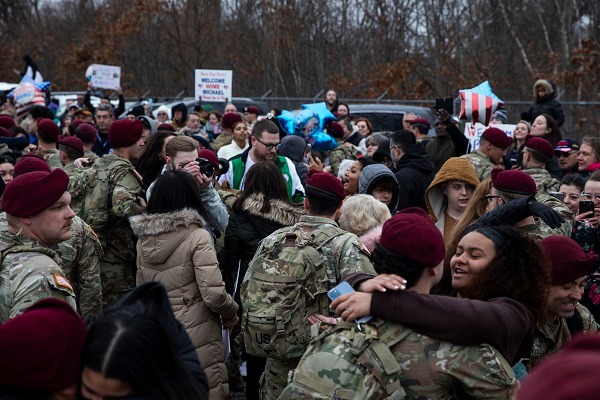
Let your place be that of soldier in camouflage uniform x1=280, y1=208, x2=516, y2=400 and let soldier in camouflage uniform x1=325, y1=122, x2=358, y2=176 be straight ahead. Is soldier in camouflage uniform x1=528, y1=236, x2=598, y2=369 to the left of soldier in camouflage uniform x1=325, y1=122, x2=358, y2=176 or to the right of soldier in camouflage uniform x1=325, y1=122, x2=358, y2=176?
right

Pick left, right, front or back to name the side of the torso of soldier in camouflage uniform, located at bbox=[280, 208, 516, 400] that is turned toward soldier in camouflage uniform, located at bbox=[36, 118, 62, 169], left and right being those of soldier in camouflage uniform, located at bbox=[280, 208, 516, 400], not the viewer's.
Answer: left

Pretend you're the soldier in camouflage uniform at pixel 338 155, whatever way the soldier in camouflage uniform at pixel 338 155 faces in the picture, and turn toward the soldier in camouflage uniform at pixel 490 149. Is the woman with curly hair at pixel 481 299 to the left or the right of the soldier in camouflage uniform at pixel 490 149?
right

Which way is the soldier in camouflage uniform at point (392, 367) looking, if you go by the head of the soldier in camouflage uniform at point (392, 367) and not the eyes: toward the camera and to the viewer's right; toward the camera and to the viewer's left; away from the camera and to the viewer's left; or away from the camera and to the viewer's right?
away from the camera and to the viewer's right

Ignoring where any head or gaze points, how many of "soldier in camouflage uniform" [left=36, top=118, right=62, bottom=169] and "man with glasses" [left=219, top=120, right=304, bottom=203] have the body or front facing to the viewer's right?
0

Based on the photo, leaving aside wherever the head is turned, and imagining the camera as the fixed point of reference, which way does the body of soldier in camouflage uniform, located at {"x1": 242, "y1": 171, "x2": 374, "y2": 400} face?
away from the camera

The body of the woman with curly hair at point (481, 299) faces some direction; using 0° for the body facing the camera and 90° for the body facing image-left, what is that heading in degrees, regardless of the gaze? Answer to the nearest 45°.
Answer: approximately 90°

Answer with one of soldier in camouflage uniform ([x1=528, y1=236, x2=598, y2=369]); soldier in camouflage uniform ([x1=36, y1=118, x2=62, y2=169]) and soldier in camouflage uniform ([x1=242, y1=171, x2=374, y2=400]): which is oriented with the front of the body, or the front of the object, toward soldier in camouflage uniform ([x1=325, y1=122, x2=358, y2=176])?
soldier in camouflage uniform ([x1=242, y1=171, x2=374, y2=400])

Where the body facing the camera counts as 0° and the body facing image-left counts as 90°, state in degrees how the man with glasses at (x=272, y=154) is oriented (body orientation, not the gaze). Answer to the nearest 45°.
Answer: approximately 0°

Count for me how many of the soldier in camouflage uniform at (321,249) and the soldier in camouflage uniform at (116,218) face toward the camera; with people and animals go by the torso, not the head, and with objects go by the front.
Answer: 0

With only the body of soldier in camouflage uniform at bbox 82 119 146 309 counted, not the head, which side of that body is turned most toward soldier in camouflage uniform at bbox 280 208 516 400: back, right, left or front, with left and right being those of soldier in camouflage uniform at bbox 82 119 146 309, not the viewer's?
right
